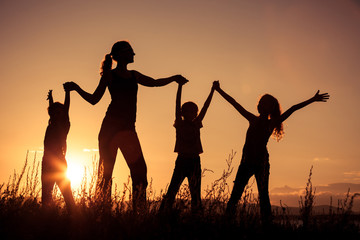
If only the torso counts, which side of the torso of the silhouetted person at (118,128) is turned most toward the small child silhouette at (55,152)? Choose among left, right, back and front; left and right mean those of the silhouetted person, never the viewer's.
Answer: back

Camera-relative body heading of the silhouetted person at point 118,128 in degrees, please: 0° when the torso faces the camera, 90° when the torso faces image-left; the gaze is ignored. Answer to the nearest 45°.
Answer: approximately 315°

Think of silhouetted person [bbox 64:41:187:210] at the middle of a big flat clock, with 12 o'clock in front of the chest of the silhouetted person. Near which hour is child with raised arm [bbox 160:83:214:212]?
The child with raised arm is roughly at 9 o'clock from the silhouetted person.

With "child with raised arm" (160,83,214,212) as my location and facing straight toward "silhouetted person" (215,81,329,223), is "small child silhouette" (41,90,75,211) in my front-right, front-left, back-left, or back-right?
back-right

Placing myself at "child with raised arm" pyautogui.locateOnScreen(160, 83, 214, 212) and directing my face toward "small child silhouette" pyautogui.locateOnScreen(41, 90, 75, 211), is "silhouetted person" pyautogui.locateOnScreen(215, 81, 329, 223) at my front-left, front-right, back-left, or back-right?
back-left

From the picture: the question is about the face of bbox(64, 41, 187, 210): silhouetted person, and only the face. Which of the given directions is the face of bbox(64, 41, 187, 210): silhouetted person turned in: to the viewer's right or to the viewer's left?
to the viewer's right

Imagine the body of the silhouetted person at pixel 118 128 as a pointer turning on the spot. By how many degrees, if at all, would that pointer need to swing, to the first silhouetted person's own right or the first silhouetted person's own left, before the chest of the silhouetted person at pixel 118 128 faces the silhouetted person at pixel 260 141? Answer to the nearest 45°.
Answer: approximately 45° to the first silhouetted person's own left
